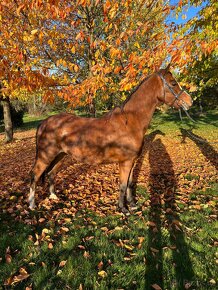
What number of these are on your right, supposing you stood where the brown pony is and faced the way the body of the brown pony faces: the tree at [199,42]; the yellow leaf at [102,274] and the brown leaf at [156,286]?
2

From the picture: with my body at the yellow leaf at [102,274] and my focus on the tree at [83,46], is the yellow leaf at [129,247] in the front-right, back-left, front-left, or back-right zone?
front-right

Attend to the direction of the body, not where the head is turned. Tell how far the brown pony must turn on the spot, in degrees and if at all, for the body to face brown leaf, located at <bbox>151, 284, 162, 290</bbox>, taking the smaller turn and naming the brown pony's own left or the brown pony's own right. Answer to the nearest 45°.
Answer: approximately 90° to the brown pony's own right

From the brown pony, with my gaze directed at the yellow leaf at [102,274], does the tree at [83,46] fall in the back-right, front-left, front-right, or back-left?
back-right

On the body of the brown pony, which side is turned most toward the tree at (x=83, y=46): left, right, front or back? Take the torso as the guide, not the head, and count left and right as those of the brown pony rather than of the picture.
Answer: left

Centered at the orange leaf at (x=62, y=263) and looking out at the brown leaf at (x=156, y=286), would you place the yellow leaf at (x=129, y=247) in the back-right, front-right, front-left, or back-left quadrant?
front-left

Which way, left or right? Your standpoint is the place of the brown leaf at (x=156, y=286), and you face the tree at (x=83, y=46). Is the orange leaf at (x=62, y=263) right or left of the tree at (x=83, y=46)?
left

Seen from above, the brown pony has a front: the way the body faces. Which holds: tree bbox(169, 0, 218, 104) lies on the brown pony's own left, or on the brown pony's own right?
on the brown pony's own left

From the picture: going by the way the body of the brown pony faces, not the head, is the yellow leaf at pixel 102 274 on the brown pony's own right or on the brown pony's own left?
on the brown pony's own right

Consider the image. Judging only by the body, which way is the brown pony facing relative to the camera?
to the viewer's right

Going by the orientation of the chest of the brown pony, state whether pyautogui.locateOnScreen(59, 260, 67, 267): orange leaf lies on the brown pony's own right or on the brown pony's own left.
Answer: on the brown pony's own right
